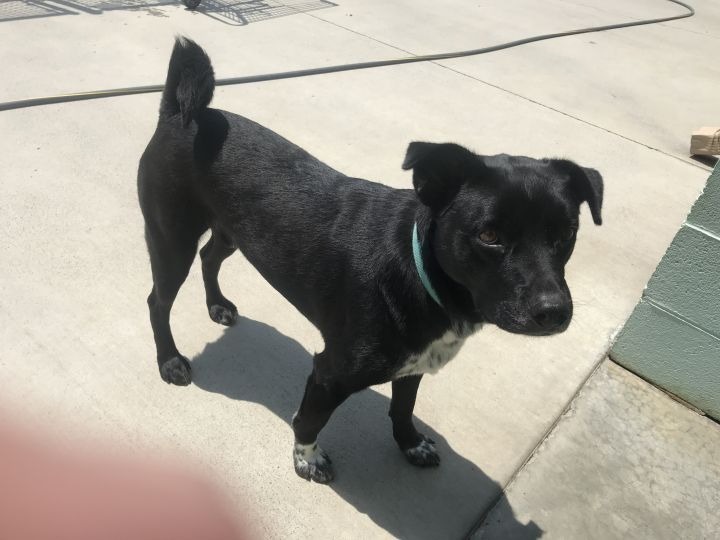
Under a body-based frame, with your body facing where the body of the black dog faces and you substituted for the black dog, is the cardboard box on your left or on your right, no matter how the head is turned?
on your left

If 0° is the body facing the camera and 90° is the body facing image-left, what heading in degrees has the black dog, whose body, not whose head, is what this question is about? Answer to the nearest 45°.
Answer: approximately 315°
